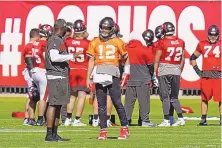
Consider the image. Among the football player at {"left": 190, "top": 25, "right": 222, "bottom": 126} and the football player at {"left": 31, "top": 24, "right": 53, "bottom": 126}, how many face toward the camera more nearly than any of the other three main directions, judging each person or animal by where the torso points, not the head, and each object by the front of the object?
1

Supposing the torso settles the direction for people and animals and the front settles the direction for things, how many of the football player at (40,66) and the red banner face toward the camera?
1

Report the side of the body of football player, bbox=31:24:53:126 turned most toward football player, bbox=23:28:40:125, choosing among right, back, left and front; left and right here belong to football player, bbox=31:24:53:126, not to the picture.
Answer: left

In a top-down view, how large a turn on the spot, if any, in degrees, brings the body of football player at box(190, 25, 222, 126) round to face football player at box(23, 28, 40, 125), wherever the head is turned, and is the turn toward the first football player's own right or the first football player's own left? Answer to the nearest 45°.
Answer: approximately 90° to the first football player's own right

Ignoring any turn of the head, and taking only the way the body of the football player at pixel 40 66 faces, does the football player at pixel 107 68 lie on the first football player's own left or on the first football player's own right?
on the first football player's own right

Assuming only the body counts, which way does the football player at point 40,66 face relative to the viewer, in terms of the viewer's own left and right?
facing away from the viewer and to the right of the viewer
